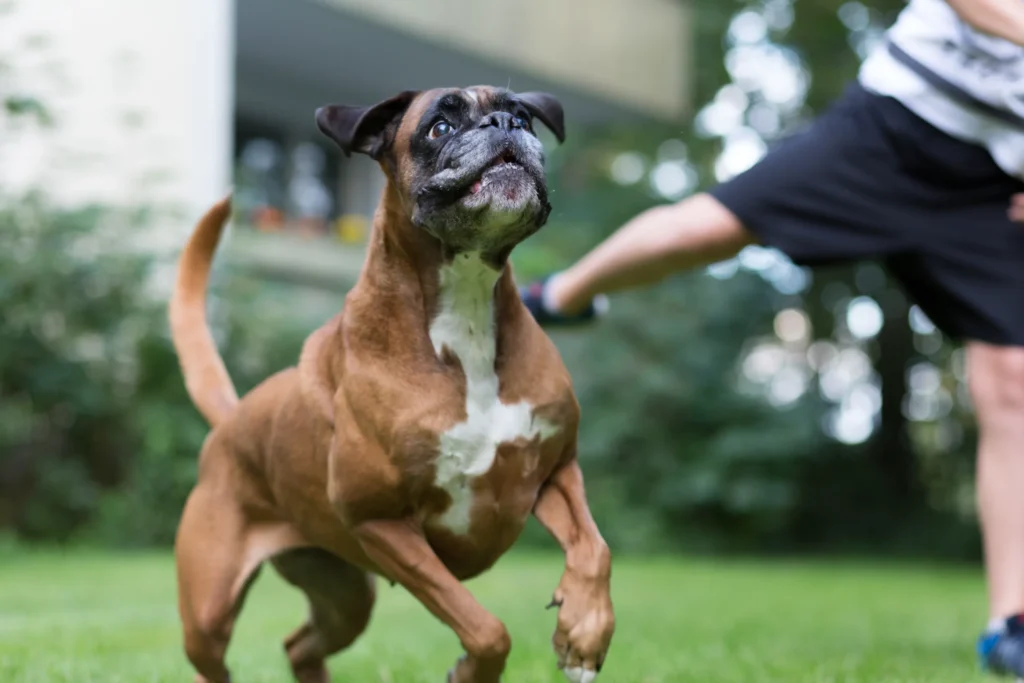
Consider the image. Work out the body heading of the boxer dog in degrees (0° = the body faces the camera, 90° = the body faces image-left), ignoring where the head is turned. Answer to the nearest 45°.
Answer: approximately 315°
